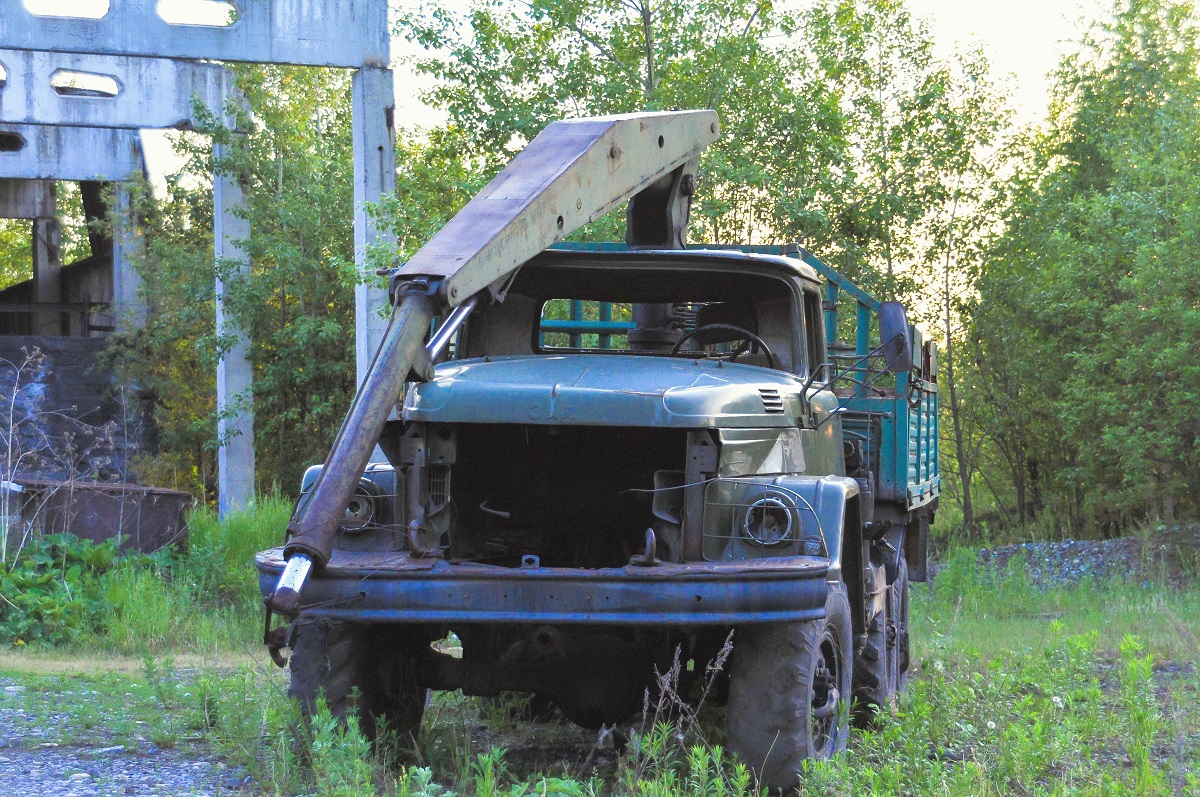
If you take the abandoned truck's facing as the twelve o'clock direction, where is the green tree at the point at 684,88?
The green tree is roughly at 6 o'clock from the abandoned truck.

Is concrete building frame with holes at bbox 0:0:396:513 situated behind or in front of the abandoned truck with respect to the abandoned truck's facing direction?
behind

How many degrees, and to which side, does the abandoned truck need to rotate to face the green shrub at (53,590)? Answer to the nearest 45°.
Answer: approximately 135° to its right

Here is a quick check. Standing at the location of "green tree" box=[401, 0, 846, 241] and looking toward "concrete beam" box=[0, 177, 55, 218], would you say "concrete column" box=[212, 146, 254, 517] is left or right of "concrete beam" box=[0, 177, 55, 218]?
left

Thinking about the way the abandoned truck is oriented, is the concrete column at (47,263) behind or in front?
behind

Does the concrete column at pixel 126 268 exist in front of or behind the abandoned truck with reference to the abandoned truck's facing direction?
behind

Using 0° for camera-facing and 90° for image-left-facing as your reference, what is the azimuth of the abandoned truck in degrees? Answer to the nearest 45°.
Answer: approximately 0°

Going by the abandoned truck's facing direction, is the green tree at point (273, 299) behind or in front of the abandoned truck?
behind

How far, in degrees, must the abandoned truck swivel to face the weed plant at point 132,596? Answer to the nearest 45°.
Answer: approximately 135° to its right

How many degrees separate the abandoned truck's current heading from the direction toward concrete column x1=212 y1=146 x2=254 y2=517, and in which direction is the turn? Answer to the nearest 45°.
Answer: approximately 180°

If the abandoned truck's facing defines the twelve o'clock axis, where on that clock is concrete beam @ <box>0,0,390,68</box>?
The concrete beam is roughly at 5 o'clock from the abandoned truck.

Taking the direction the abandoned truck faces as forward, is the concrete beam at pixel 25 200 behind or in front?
behind

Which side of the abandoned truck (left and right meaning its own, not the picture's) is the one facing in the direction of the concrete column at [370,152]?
back

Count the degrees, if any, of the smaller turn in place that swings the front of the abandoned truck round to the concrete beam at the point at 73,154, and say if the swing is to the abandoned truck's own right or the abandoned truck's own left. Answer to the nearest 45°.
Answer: approximately 135° to the abandoned truck's own right

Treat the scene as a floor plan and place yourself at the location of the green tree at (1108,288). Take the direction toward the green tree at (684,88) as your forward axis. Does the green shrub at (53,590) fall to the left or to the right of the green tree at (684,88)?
left
